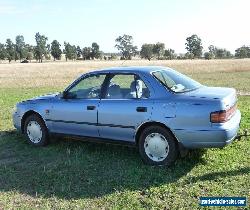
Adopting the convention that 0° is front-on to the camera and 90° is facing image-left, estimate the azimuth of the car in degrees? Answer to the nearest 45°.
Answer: approximately 135°
